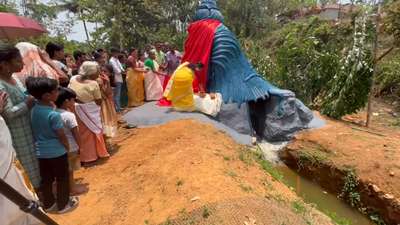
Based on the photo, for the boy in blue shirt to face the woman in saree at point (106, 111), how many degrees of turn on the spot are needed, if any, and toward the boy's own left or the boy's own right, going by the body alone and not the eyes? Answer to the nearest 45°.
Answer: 0° — they already face them

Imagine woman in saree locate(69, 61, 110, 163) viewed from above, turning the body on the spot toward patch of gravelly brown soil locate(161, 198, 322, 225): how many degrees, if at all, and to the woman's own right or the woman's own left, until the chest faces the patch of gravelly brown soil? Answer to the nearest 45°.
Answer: approximately 90° to the woman's own right

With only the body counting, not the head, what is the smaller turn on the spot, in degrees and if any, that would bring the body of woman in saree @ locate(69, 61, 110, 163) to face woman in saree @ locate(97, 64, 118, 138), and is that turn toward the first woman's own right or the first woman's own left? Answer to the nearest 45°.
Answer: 0° — they already face them

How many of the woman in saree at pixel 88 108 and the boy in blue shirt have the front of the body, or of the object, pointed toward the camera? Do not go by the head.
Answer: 0

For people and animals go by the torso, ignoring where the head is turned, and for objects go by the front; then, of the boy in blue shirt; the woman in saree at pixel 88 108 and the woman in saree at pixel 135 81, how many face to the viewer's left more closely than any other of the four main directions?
0

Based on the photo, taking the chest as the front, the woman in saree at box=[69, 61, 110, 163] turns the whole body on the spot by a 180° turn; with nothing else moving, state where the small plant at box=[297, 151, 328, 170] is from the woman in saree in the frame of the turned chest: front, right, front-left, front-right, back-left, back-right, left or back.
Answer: back-left

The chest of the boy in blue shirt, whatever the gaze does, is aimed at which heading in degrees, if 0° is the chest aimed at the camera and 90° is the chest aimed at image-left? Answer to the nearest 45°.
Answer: approximately 225°

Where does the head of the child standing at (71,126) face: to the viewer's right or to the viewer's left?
to the viewer's right

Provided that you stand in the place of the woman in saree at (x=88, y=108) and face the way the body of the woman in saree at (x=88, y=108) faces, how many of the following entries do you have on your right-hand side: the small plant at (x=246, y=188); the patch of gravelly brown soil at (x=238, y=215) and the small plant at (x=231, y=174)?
3

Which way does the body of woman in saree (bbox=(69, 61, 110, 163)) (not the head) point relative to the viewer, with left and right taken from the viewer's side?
facing away from the viewer and to the right of the viewer
